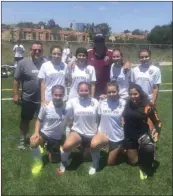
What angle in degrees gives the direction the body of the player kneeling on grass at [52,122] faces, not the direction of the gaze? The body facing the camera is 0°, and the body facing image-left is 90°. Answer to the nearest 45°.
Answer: approximately 0°

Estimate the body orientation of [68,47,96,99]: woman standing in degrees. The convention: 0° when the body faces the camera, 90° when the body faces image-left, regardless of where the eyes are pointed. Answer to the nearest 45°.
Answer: approximately 0°

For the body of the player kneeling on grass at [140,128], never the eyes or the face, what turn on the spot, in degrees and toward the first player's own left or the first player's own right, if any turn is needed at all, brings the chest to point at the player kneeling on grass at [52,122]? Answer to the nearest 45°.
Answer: approximately 90° to the first player's own right

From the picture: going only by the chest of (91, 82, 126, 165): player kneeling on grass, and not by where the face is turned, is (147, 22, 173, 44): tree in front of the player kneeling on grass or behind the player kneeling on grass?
behind
